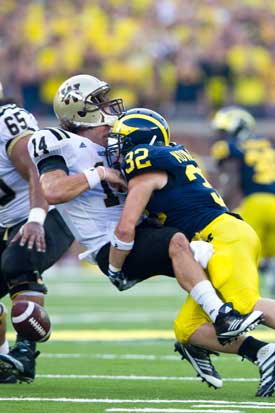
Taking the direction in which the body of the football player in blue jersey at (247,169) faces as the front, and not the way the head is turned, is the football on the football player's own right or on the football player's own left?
on the football player's own left

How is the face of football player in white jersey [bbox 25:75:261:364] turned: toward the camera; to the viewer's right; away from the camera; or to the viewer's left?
to the viewer's right

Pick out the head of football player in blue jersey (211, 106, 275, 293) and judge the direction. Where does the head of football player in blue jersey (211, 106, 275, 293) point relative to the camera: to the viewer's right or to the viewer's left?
to the viewer's left
